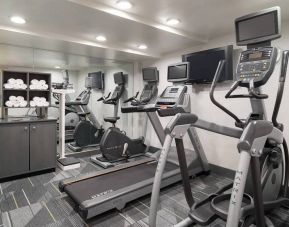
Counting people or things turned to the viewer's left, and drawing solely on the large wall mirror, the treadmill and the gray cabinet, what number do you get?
0

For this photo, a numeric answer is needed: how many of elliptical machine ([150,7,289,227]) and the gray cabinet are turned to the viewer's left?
0

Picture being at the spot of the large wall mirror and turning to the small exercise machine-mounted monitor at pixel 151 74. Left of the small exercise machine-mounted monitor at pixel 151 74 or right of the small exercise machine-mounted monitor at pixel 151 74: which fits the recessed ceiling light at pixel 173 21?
right

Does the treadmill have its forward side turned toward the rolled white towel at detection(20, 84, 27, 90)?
no

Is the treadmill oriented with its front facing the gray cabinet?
no

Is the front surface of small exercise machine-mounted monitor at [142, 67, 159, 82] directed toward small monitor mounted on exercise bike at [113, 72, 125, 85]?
no

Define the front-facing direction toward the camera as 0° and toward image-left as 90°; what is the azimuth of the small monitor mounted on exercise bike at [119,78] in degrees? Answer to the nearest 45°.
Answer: approximately 45°

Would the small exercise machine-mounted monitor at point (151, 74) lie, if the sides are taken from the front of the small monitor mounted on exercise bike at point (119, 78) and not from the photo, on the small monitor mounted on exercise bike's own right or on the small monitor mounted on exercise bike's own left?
on the small monitor mounted on exercise bike's own left

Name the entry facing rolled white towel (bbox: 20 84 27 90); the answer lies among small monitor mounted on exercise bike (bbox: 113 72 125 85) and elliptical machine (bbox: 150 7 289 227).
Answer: the small monitor mounted on exercise bike

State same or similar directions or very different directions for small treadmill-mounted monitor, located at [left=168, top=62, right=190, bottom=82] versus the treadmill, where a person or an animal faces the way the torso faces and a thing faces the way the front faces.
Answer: very different directions

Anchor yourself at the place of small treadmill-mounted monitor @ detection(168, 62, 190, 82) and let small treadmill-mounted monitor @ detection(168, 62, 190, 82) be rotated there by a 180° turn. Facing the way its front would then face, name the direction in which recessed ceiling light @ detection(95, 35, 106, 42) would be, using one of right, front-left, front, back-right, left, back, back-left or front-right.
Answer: back-left

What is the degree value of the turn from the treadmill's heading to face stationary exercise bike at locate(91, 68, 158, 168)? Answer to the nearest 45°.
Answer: approximately 45° to its left

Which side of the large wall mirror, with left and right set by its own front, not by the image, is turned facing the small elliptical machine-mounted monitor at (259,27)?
front

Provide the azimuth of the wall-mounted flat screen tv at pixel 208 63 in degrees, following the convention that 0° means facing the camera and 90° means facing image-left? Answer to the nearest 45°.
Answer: approximately 45°

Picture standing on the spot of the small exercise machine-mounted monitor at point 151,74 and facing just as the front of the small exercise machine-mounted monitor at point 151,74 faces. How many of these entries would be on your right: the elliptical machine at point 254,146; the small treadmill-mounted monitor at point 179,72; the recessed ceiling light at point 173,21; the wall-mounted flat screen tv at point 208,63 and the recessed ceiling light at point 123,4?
0

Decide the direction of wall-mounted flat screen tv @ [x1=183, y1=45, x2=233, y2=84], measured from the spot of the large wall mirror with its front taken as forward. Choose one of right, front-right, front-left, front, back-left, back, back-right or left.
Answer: front

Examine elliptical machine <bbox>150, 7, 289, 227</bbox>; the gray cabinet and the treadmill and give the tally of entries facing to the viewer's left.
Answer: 0

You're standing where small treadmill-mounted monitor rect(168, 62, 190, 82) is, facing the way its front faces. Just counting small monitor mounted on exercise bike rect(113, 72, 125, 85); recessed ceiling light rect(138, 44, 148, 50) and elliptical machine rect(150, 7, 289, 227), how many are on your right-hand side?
2

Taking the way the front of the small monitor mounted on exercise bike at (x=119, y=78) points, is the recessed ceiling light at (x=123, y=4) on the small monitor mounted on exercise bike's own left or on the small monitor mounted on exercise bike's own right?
on the small monitor mounted on exercise bike's own left
